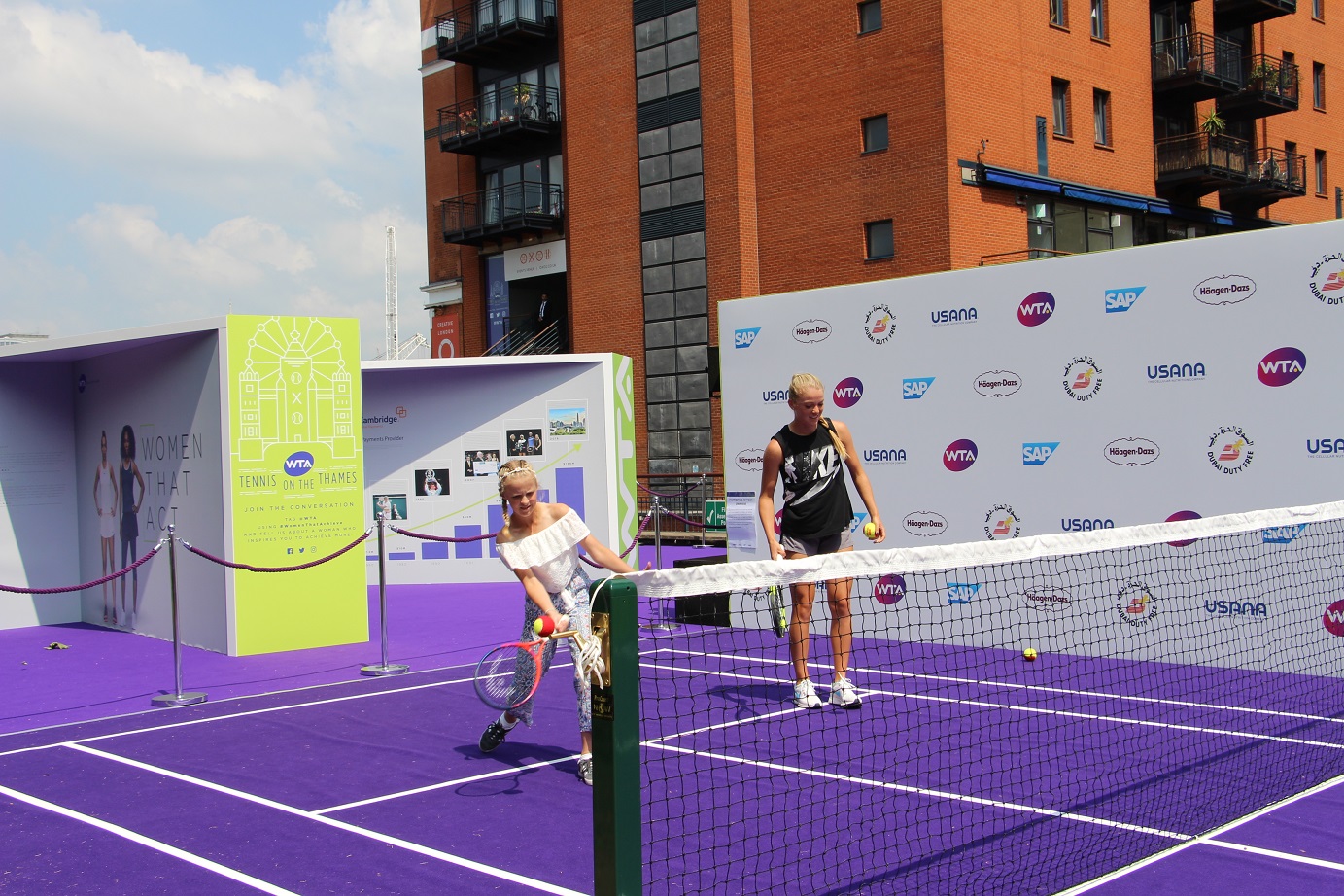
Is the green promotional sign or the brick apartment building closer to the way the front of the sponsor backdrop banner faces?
the green promotional sign

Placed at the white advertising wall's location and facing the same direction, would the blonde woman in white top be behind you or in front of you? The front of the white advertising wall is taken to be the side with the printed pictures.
in front

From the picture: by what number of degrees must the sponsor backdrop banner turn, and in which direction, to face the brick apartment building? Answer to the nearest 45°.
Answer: approximately 135° to its right

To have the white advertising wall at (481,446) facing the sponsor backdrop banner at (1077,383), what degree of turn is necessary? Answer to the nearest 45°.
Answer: approximately 45° to its left

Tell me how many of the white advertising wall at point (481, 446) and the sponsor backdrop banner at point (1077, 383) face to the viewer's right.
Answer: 0

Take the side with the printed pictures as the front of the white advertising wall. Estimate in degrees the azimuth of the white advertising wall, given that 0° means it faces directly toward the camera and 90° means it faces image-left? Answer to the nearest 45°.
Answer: approximately 0°

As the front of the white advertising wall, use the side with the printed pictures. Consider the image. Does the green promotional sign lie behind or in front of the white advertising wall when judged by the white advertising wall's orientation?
in front

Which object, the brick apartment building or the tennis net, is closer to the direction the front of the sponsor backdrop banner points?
the tennis net

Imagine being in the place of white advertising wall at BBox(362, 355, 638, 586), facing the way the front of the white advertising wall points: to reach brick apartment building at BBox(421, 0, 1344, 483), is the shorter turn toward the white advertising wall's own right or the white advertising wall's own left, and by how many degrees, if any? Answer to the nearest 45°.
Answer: approximately 135° to the white advertising wall's own left

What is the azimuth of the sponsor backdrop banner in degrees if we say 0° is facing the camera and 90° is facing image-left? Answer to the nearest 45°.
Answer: approximately 45°

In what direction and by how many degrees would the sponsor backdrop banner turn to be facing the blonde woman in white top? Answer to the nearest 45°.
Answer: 0° — it already faces them
